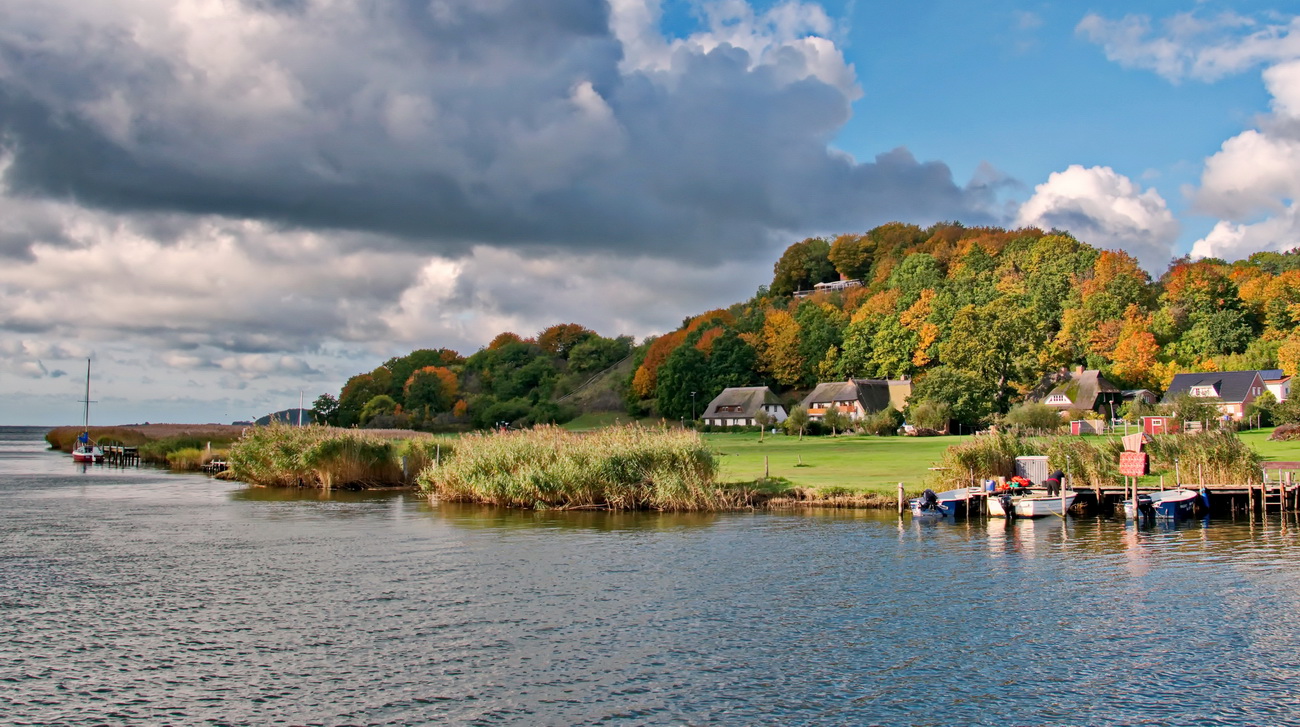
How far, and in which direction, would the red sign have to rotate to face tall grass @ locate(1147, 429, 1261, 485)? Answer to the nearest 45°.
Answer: approximately 135° to its left

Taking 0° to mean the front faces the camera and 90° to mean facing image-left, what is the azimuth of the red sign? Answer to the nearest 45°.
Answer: approximately 0°

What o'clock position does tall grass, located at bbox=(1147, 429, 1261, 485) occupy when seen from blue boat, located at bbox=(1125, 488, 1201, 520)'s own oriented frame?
The tall grass is roughly at 11 o'clock from the blue boat.

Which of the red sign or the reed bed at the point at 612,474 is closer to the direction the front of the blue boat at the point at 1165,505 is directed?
the red sign

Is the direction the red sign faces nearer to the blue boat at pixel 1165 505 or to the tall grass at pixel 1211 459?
the blue boat

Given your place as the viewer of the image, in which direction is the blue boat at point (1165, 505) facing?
facing away from the viewer and to the right of the viewer

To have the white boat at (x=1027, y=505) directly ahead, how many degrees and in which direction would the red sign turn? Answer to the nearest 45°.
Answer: approximately 45° to its right

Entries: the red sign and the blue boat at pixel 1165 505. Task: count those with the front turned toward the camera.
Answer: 1
